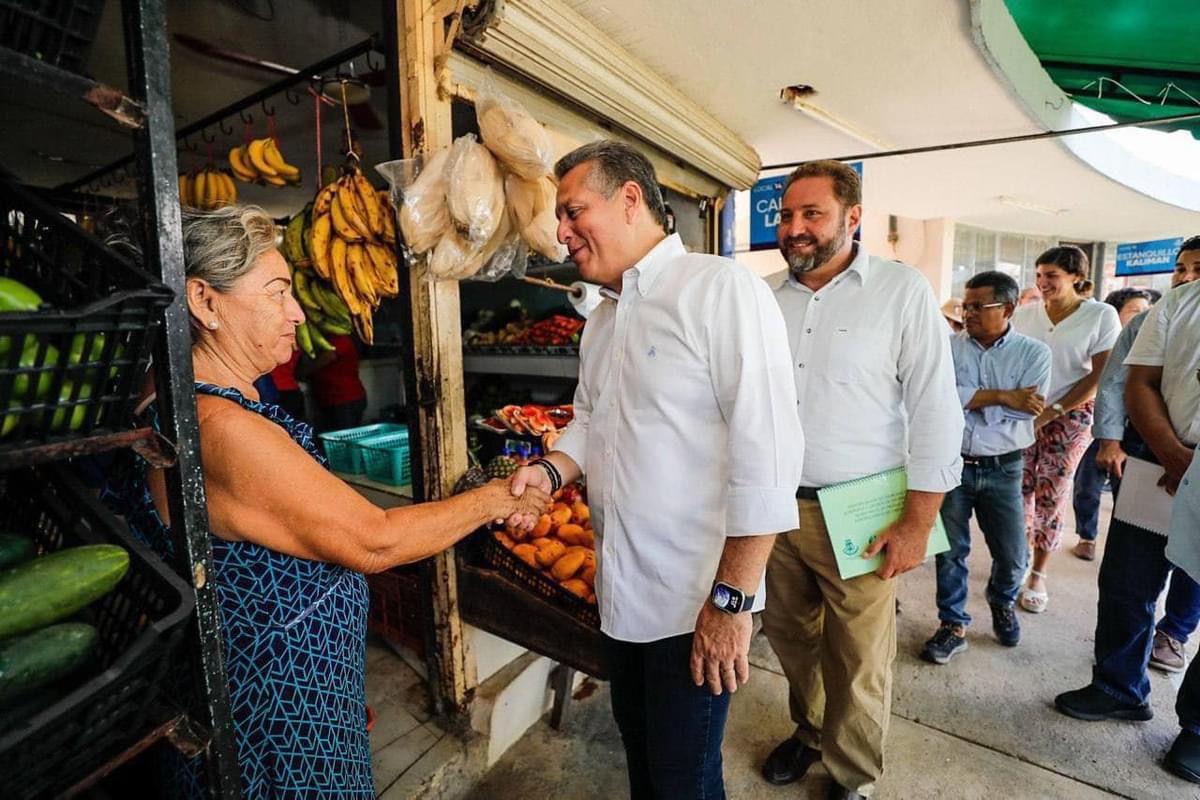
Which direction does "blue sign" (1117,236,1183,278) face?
toward the camera

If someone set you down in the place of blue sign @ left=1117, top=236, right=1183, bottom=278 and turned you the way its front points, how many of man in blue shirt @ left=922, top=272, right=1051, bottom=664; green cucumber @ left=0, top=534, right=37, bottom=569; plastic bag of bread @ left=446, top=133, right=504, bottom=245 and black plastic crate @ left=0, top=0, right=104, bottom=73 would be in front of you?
4

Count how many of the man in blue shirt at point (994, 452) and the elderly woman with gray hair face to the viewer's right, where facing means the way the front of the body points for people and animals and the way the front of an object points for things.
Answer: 1

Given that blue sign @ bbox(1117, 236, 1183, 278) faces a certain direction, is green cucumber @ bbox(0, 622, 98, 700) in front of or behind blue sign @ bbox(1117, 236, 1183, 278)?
in front

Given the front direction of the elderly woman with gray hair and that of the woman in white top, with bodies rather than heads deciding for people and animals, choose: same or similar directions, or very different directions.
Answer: very different directions

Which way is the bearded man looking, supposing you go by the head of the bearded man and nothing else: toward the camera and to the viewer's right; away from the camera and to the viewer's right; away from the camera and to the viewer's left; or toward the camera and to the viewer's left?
toward the camera and to the viewer's left

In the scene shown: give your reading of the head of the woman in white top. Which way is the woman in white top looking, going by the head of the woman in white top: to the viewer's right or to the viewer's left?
to the viewer's left

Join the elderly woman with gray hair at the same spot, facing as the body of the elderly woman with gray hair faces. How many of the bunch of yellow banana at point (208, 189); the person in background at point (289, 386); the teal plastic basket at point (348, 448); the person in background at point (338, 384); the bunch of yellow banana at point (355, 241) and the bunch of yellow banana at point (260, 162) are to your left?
6

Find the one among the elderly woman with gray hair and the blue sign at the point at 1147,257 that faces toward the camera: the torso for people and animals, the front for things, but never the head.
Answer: the blue sign

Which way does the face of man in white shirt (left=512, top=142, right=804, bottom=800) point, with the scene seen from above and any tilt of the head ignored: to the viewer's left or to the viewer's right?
to the viewer's left

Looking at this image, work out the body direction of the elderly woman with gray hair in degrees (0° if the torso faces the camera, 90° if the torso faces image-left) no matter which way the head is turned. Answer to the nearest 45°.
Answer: approximately 270°

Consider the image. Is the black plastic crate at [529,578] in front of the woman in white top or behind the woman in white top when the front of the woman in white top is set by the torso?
in front

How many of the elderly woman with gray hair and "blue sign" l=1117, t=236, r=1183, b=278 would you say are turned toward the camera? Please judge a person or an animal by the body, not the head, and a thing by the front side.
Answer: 1

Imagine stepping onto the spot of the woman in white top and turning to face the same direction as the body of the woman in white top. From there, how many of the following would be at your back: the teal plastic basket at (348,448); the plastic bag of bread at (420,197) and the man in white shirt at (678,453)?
0

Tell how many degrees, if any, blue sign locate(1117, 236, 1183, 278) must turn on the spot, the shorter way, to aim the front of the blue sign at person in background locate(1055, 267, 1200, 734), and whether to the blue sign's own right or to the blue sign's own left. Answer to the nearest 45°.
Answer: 0° — it already faces them

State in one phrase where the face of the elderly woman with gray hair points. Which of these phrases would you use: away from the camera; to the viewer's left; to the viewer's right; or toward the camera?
to the viewer's right
